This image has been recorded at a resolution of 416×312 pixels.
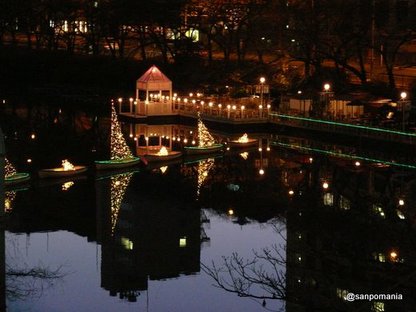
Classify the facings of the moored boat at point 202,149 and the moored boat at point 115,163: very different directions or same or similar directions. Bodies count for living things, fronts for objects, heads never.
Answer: same or similar directions

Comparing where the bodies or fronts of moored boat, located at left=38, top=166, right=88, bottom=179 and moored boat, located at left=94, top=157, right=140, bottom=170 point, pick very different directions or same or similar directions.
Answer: same or similar directions

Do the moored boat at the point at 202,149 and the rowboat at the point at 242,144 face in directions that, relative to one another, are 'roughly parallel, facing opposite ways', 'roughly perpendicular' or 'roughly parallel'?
roughly parallel

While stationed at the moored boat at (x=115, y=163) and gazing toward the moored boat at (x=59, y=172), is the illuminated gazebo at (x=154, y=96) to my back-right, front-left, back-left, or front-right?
back-right
